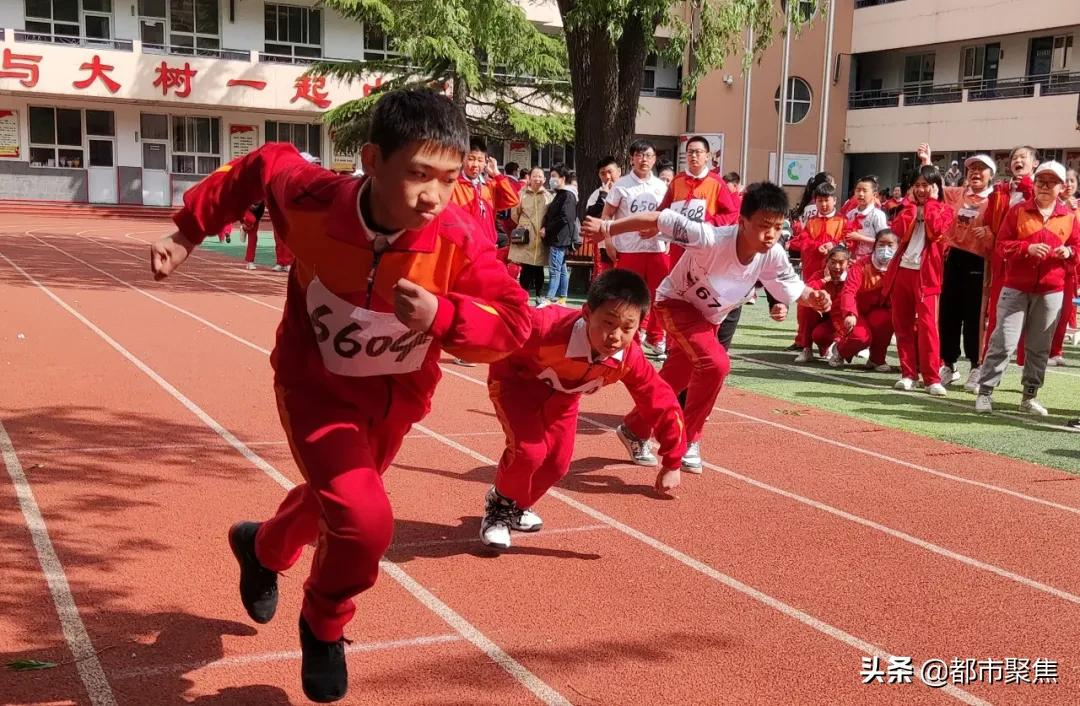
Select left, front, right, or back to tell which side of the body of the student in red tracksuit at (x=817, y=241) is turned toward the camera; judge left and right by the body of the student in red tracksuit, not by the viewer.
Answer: front

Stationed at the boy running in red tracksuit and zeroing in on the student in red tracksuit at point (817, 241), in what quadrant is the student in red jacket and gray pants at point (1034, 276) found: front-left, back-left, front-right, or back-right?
front-right

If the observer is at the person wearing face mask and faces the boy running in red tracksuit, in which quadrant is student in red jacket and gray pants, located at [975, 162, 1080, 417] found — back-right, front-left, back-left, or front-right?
front-left

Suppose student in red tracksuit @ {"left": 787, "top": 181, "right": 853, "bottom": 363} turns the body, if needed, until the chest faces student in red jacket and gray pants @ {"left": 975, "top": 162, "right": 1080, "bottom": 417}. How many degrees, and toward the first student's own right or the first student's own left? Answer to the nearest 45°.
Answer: approximately 45° to the first student's own left

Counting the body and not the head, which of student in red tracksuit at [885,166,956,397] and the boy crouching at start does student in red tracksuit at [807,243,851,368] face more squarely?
the boy crouching at start

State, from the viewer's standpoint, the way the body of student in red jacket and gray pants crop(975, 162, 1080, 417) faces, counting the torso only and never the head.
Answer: toward the camera

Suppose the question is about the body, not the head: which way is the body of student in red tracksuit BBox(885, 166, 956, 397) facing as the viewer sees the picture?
toward the camera

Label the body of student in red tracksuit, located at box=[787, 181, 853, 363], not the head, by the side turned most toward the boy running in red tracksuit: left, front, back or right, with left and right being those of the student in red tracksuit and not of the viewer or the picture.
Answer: front

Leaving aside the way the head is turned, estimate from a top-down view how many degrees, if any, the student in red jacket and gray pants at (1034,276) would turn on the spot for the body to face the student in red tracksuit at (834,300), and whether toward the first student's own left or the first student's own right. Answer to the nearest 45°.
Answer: approximately 135° to the first student's own right

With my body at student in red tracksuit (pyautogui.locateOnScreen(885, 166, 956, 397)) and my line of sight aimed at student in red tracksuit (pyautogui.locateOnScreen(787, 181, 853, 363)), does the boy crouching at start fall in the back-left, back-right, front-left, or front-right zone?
back-left

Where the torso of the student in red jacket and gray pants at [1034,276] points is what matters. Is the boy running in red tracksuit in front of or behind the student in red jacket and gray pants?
in front

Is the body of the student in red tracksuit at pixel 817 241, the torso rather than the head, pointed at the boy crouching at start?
yes

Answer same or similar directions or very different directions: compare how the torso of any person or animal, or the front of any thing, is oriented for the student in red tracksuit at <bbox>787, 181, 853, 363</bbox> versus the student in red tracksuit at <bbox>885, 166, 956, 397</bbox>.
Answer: same or similar directions
